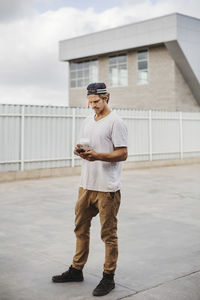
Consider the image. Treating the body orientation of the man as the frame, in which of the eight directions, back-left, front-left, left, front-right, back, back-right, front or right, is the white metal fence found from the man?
back-right

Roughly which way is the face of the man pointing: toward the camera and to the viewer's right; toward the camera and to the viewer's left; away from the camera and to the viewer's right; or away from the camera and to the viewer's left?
toward the camera and to the viewer's left

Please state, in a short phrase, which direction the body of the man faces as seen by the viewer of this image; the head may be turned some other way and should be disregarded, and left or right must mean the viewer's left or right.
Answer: facing the viewer and to the left of the viewer

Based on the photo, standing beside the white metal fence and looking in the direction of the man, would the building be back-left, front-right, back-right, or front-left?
back-left

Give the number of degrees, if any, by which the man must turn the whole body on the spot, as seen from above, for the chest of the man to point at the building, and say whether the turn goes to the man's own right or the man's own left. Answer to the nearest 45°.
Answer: approximately 135° to the man's own right
